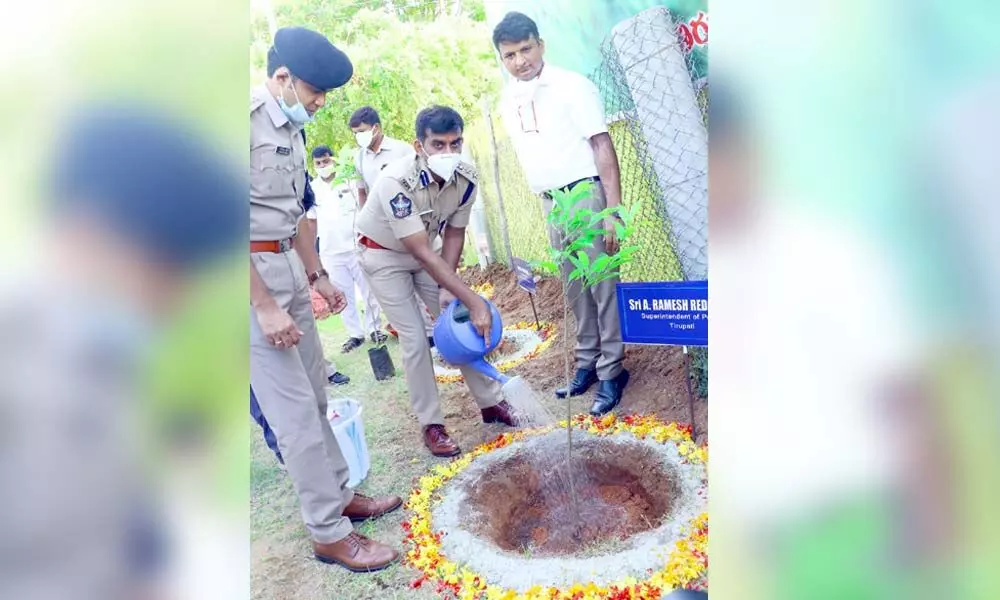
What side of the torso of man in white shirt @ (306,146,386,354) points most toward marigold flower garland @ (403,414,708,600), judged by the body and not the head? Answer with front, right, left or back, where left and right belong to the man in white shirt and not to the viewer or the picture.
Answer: front

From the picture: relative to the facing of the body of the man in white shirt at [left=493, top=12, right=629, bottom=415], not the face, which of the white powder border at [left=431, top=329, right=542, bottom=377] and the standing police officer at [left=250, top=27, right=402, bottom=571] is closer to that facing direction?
the standing police officer

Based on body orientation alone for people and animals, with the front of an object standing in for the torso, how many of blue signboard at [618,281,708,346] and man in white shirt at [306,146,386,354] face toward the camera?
2

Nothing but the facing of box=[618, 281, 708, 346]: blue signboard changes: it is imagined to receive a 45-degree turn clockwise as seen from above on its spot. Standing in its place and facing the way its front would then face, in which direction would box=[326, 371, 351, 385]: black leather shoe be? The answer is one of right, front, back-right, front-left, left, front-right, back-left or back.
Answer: right

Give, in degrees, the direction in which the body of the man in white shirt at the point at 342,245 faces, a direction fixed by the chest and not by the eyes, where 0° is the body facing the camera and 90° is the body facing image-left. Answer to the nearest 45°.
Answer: approximately 0°

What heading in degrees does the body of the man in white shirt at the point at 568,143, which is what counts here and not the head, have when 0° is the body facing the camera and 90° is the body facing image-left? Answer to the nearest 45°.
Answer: approximately 45°

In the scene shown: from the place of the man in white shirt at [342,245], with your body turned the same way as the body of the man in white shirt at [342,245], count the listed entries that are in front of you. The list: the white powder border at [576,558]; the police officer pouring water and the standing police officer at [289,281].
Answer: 3

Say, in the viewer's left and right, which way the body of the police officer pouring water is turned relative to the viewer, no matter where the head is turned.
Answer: facing the viewer and to the right of the viewer

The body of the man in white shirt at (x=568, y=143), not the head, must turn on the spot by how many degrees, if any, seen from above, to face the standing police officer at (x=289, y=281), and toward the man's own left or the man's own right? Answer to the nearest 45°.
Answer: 0° — they already face them

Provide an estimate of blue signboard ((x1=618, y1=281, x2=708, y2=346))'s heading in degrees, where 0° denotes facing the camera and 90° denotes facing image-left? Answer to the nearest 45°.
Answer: approximately 0°

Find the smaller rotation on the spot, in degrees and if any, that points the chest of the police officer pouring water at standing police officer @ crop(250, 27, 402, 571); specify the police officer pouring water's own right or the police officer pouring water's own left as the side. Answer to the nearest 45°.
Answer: approximately 90° to the police officer pouring water's own right
